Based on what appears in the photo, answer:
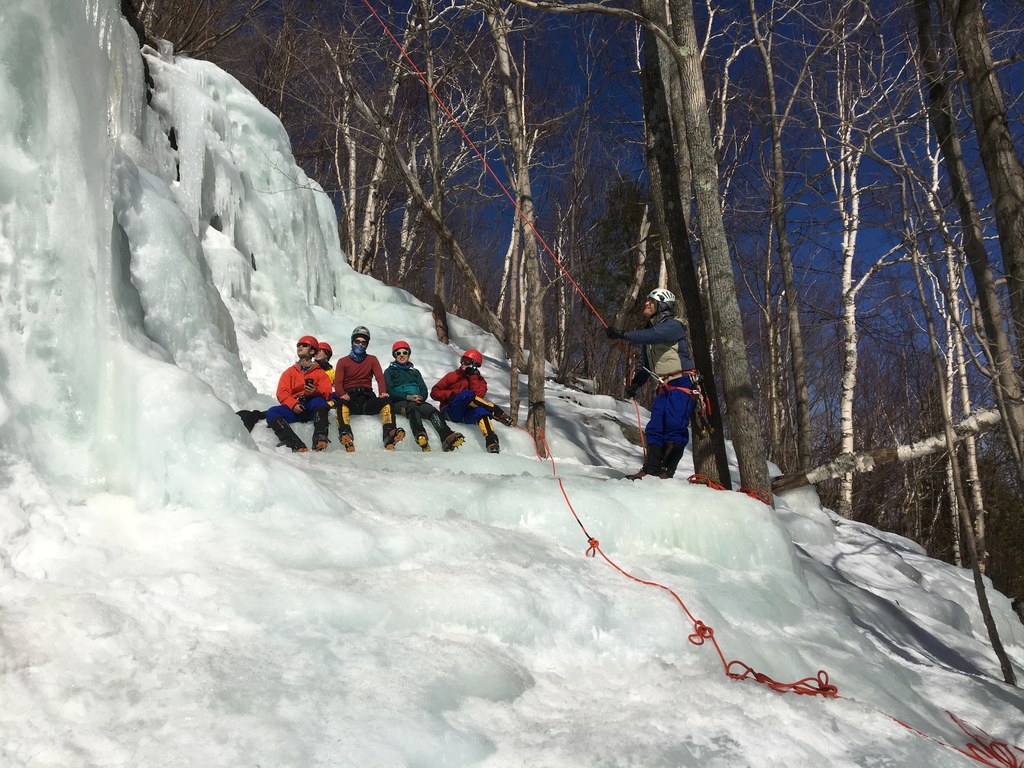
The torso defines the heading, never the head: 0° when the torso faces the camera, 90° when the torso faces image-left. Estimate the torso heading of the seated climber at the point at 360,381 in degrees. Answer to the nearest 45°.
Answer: approximately 0°

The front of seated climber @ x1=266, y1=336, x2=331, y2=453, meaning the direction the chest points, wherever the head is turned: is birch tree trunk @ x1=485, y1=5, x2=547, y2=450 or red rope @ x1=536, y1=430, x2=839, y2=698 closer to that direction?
the red rope

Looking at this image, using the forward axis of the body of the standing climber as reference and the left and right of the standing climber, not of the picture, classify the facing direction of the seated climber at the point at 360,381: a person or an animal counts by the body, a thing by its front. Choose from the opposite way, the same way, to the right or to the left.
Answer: to the left

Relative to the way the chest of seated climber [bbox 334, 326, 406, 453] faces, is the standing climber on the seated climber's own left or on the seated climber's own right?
on the seated climber's own left

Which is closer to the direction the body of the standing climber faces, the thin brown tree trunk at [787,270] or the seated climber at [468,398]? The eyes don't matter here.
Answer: the seated climber

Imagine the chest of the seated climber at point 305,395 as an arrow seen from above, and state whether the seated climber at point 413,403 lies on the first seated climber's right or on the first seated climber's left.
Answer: on the first seated climber's left

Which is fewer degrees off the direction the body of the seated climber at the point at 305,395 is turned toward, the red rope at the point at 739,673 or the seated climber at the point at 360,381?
the red rope

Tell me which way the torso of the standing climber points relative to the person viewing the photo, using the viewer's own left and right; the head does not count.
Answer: facing to the left of the viewer

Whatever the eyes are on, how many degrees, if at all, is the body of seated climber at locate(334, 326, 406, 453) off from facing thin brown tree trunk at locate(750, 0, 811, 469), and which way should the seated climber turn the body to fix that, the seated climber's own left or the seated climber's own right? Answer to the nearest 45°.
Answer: approximately 135° to the seated climber's own left

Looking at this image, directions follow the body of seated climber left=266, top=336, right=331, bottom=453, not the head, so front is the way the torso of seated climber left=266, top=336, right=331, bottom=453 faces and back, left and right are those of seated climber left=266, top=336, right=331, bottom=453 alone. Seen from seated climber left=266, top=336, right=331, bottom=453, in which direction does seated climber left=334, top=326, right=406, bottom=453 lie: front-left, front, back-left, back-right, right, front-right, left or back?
back-left
